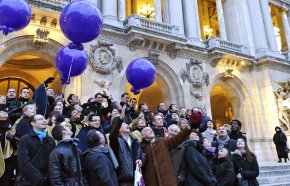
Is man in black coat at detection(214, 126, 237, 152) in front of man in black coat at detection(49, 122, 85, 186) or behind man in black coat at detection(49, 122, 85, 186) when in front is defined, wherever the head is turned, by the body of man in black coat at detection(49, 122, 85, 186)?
in front

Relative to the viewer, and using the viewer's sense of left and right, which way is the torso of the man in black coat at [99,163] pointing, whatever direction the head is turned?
facing away from the viewer and to the right of the viewer
